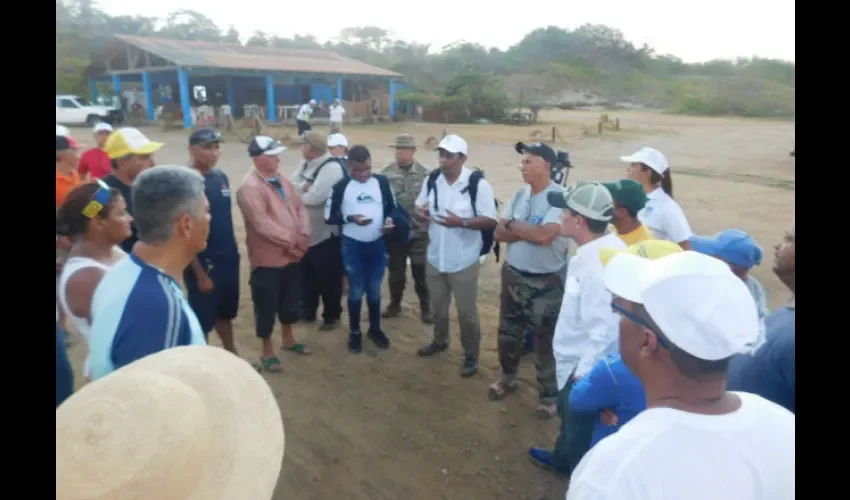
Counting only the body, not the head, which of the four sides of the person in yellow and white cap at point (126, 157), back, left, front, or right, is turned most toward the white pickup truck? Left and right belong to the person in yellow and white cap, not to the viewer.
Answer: left

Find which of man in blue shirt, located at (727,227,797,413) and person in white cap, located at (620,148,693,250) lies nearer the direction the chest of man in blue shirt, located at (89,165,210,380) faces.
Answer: the person in white cap

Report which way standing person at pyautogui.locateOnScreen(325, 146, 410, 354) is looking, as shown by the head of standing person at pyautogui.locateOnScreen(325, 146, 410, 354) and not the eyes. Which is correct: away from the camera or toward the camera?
toward the camera

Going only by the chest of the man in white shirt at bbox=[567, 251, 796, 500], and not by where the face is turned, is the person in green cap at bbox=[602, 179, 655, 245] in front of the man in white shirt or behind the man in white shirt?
in front

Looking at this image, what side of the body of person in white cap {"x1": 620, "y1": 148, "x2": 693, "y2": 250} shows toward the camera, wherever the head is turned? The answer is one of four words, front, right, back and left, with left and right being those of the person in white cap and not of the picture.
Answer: left

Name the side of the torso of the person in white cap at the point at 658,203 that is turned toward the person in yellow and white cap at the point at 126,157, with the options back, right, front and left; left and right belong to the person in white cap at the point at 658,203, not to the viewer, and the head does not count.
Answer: front

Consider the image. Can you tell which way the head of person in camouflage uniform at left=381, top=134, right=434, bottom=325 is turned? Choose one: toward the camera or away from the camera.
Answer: toward the camera

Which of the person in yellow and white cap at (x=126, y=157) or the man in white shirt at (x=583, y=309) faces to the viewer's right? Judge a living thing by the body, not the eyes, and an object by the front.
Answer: the person in yellow and white cap

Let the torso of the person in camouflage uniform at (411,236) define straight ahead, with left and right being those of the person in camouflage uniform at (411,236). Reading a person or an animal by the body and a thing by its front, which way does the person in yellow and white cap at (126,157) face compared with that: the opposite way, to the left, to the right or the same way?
to the left

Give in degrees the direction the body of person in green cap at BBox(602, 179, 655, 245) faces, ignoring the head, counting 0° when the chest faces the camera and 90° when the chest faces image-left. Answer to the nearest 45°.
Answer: approximately 90°

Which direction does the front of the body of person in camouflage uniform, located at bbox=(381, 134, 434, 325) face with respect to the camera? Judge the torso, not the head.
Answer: toward the camera

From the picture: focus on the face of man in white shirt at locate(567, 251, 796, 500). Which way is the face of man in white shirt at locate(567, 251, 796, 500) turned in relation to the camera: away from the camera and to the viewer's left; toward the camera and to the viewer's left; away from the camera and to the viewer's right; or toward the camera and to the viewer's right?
away from the camera and to the viewer's left

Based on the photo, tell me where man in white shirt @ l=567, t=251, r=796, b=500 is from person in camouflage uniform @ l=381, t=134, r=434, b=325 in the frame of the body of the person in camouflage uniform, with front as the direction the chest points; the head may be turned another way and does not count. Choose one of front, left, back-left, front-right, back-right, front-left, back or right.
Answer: front

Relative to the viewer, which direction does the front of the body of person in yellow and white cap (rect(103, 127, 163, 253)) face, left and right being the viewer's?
facing to the right of the viewer
